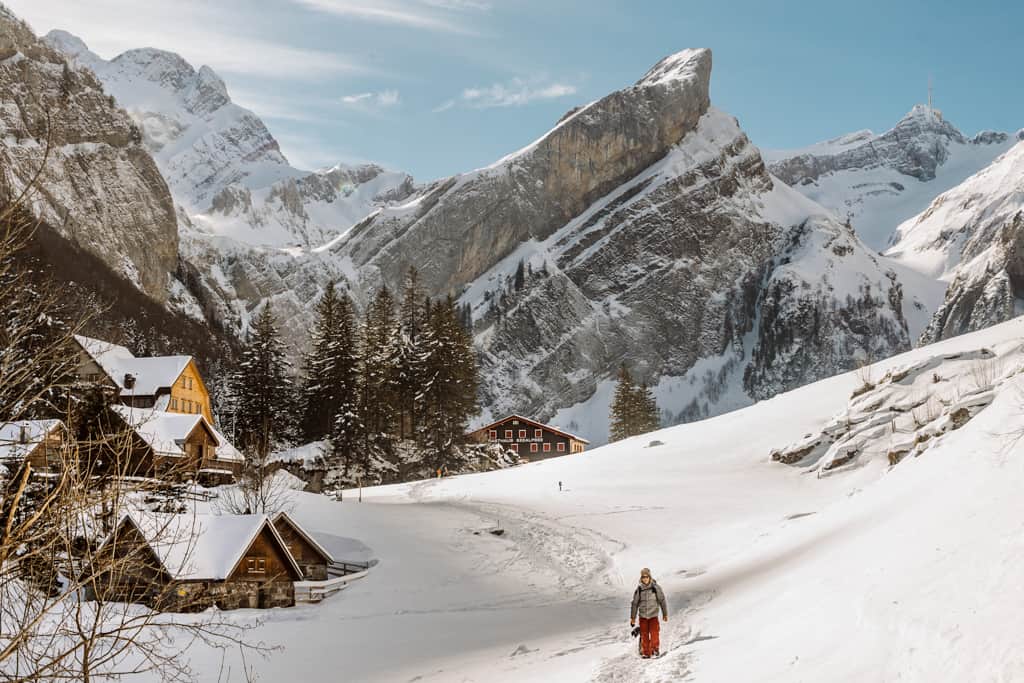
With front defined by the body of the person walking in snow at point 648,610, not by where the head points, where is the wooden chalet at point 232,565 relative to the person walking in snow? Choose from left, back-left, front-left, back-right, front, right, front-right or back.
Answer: back-right

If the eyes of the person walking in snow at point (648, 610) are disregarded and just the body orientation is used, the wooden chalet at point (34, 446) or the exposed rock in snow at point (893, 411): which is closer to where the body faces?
the wooden chalet

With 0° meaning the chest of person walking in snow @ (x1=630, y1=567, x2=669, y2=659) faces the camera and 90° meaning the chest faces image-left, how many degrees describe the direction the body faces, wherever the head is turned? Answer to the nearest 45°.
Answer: approximately 0°
